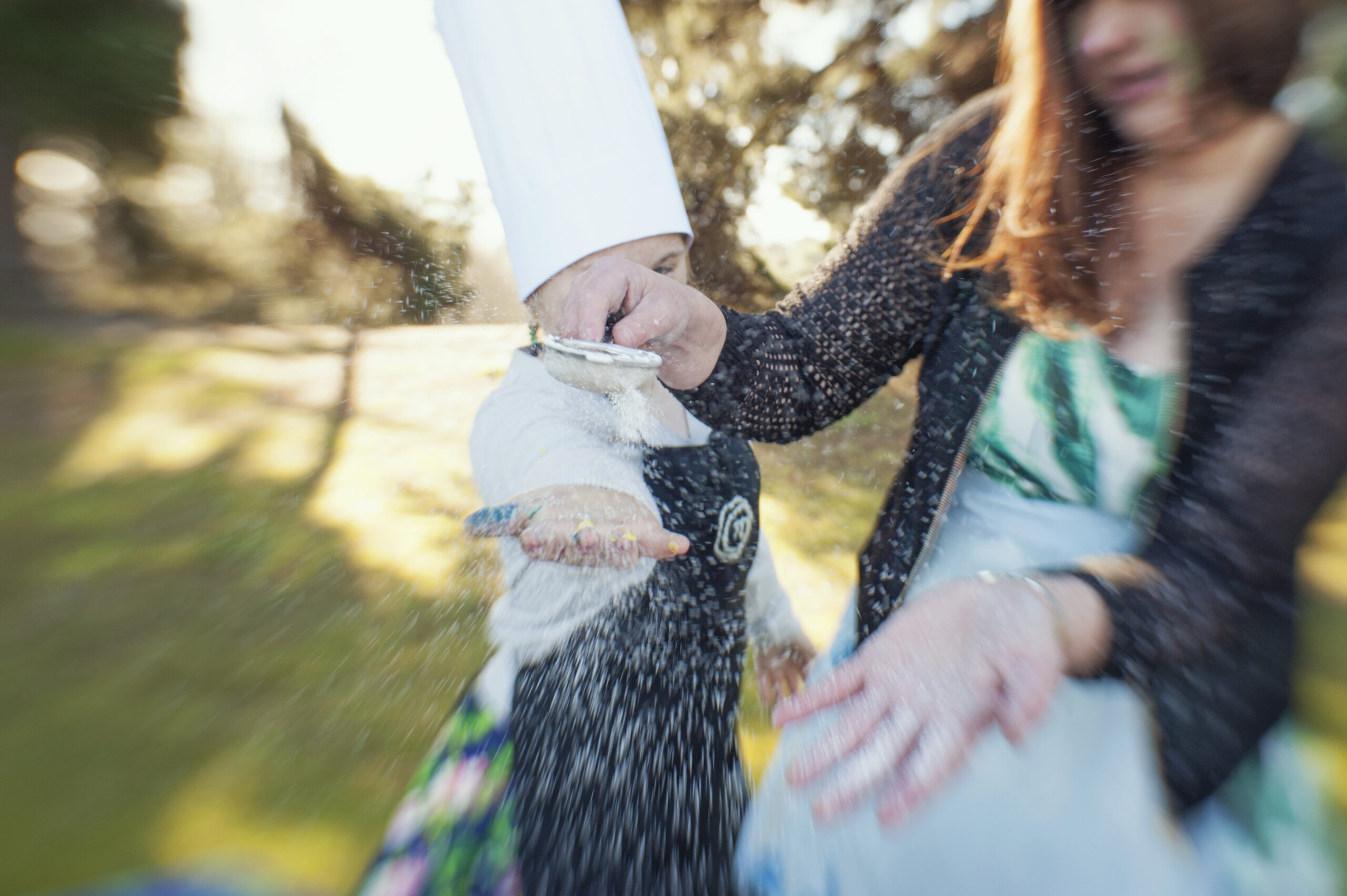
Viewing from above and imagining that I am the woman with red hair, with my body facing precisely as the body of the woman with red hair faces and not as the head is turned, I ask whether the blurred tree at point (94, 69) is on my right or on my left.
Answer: on my right

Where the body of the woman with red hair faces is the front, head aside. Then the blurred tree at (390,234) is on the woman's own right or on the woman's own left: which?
on the woman's own right

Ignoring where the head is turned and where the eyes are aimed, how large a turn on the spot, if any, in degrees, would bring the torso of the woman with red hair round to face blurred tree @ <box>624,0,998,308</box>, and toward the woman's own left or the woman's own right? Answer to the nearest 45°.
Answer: approximately 135° to the woman's own right

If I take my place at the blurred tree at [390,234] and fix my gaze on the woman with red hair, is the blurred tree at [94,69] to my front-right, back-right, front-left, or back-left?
back-right

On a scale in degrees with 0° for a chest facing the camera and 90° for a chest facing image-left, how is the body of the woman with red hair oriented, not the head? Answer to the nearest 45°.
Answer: approximately 45°

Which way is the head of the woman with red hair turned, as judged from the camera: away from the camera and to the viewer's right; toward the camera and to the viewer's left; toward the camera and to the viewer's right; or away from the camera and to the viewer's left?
toward the camera and to the viewer's left
